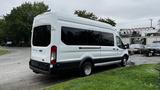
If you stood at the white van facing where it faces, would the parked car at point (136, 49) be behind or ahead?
ahead

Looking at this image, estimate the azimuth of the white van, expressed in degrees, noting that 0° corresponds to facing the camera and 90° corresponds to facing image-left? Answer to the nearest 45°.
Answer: approximately 225°
